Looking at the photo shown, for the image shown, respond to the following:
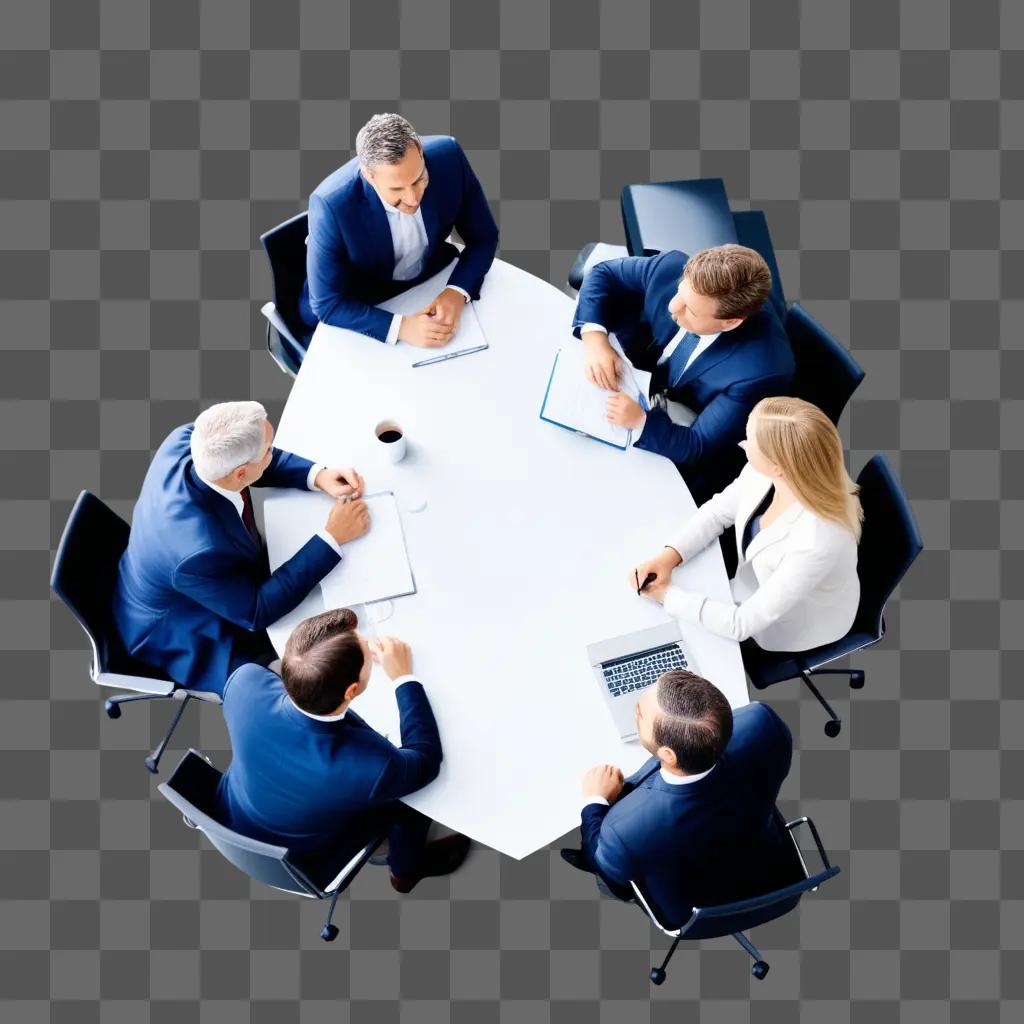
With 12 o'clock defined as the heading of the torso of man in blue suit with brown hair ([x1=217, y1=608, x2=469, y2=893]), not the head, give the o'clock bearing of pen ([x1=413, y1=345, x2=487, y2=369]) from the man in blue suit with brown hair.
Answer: The pen is roughly at 11 o'clock from the man in blue suit with brown hair.

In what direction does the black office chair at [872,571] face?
to the viewer's left

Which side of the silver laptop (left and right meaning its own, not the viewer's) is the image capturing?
front

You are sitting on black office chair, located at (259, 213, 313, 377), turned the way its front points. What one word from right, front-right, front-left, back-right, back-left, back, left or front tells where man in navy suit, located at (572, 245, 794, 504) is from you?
front

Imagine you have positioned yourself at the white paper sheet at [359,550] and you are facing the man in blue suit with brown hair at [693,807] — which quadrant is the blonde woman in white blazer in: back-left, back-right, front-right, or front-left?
front-left

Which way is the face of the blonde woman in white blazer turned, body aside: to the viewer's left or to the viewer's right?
to the viewer's left

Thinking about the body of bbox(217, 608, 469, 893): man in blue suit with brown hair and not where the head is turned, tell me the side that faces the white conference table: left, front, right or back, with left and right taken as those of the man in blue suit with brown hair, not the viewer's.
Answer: front

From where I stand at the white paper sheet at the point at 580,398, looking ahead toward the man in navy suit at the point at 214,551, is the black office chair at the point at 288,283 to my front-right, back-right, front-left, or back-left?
front-right

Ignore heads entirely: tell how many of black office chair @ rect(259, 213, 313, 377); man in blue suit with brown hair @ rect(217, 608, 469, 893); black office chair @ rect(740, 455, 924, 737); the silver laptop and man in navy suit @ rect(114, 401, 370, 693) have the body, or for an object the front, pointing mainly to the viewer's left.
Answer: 1

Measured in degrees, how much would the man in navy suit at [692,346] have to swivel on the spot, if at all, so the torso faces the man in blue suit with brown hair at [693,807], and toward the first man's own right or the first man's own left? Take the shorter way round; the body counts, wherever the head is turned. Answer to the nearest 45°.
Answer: approximately 45° to the first man's own left

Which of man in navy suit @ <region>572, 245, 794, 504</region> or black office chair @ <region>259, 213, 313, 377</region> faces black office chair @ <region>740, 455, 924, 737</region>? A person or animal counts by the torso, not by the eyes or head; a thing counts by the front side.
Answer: black office chair @ <region>259, 213, 313, 377</region>

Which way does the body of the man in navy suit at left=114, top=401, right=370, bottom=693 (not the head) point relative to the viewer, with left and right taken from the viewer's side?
facing to the right of the viewer

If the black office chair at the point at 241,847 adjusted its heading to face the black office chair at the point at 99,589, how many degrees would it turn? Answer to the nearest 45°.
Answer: approximately 90° to its left

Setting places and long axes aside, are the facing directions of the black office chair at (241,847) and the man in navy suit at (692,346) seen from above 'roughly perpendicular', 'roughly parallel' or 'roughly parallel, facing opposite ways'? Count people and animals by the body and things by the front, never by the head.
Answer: roughly parallel, facing opposite ways

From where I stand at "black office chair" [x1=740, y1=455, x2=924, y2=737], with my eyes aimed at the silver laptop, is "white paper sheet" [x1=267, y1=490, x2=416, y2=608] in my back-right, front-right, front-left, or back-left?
front-right

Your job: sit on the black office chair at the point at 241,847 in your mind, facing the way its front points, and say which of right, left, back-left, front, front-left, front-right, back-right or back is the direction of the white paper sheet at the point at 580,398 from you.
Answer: front

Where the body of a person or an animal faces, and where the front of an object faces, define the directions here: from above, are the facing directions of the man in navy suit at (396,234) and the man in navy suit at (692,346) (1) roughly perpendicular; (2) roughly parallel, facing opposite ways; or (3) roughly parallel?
roughly perpendicular

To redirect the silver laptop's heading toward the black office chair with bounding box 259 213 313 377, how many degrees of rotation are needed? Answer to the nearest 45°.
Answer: approximately 135° to its right
